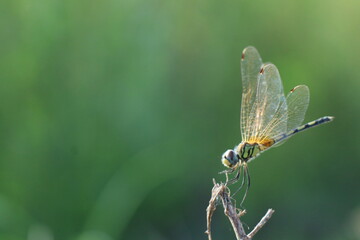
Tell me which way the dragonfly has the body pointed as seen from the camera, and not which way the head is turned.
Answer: to the viewer's left
